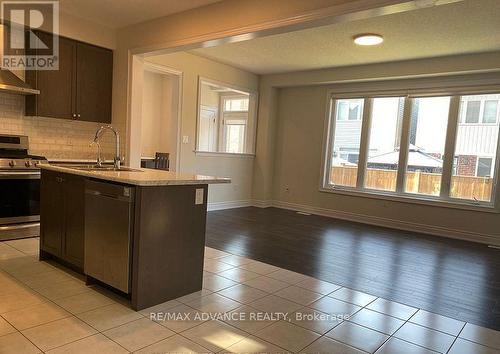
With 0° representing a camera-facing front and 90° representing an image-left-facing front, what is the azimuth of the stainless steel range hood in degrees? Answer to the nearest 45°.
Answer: approximately 315°

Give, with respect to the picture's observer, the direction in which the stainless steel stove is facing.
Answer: facing the viewer and to the right of the viewer

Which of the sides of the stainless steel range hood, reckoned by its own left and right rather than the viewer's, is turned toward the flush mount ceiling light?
front

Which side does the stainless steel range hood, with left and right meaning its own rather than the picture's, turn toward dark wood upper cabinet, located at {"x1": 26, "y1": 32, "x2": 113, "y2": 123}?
left

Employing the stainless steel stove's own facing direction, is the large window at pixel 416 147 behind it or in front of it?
in front

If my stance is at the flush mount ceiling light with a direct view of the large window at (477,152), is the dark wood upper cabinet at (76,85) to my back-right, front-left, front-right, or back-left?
back-left

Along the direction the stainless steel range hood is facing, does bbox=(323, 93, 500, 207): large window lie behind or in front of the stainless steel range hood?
in front

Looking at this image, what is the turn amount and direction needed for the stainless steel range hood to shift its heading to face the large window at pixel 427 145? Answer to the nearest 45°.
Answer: approximately 45° to its left

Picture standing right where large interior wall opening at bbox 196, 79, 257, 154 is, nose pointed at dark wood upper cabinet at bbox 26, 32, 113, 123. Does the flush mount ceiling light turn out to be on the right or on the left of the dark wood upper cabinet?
left

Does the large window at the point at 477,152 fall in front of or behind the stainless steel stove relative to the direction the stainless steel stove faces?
in front

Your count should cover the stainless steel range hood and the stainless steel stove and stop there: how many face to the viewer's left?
0

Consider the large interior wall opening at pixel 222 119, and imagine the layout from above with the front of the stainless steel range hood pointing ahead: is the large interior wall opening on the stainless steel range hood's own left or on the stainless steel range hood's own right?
on the stainless steel range hood's own left

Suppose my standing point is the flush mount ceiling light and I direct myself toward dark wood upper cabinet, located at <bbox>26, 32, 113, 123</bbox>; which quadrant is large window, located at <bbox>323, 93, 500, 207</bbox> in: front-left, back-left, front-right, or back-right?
back-right

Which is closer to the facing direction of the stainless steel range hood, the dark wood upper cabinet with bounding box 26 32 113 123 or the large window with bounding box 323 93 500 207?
the large window
